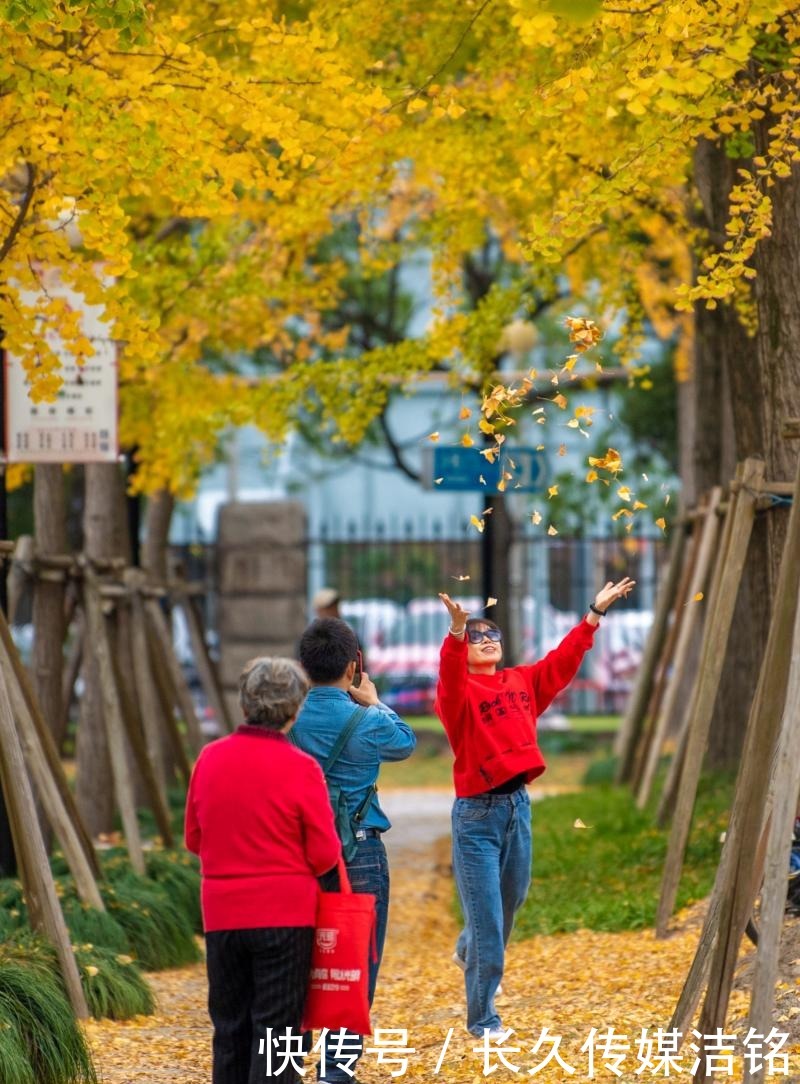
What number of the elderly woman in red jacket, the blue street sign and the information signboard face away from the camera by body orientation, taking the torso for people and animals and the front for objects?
1

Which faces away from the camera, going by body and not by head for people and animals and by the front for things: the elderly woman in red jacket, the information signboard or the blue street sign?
the elderly woman in red jacket

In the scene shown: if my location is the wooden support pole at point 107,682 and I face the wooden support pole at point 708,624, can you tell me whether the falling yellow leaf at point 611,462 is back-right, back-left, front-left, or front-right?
front-right

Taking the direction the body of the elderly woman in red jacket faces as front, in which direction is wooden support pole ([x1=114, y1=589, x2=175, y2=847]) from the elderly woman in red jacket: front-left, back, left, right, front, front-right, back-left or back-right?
front

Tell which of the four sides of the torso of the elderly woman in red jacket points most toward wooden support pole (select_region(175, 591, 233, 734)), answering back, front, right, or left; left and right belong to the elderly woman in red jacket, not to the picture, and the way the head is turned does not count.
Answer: front

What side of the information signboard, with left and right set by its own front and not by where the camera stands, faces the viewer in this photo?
front

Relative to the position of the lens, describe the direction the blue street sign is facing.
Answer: facing the viewer

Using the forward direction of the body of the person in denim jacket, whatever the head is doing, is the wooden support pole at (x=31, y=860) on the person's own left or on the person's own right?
on the person's own left

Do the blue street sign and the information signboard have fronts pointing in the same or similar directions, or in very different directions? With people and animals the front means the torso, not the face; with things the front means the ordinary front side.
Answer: same or similar directions

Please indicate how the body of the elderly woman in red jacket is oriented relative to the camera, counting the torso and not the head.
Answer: away from the camera

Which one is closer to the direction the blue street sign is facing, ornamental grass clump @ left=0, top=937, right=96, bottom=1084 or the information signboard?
the ornamental grass clump

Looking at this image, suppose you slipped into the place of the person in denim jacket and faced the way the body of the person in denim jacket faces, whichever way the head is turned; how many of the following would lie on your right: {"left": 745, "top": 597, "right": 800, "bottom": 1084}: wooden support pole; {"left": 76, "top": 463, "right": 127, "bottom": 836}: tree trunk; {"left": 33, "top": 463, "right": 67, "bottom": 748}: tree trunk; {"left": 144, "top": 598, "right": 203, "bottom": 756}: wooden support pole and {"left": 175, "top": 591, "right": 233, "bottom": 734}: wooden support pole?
1

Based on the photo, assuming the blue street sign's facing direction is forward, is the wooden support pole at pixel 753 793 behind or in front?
in front

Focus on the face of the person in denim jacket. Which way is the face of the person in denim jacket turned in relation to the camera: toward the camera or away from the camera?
away from the camera

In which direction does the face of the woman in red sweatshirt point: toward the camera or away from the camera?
toward the camera

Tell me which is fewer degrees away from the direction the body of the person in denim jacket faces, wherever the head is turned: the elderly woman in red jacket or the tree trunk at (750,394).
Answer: the tree trunk

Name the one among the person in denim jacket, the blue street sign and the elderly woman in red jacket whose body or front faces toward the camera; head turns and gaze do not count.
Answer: the blue street sign
